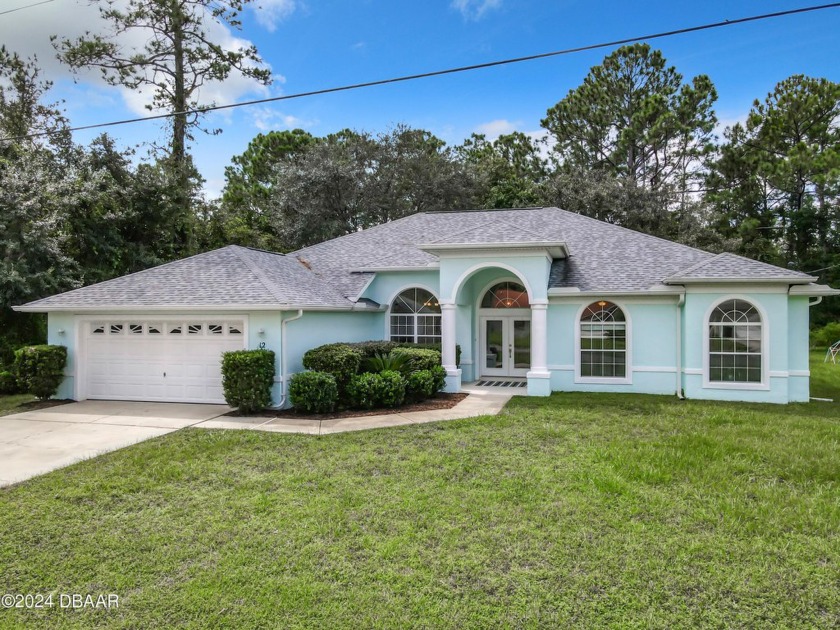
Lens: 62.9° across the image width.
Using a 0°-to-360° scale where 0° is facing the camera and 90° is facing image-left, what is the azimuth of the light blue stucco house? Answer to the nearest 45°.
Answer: approximately 0°

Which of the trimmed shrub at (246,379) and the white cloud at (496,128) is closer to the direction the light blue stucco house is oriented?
the trimmed shrub

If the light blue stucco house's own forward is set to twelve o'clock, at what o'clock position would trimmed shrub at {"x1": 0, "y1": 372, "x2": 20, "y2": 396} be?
The trimmed shrub is roughly at 3 o'clock from the light blue stucco house.

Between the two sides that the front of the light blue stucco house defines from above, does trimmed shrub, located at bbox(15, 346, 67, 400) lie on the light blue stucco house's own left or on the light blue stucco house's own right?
on the light blue stucco house's own right

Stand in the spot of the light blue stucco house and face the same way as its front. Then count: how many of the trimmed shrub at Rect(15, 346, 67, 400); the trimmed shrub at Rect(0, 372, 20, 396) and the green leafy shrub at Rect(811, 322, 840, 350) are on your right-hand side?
2

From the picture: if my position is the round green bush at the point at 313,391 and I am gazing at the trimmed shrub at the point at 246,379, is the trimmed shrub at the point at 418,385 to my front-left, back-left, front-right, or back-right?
back-right
